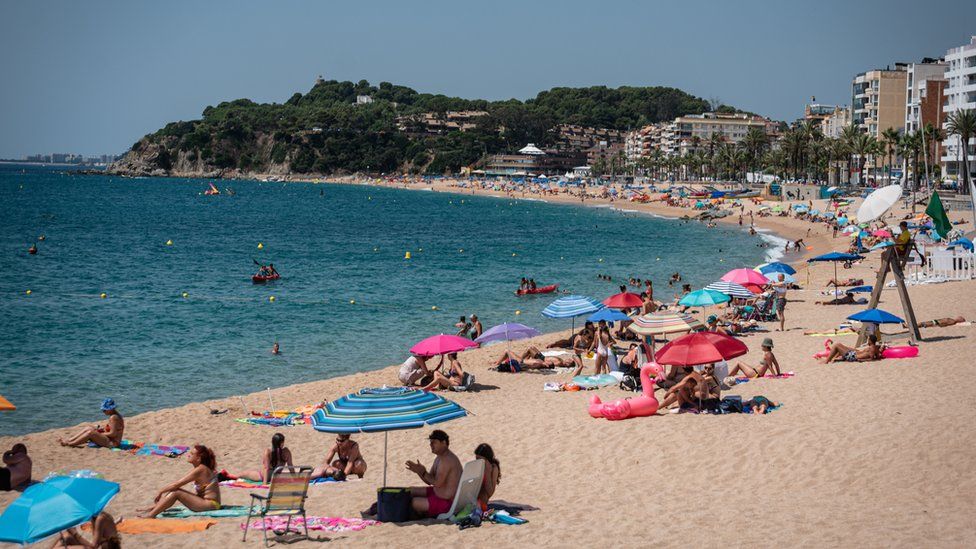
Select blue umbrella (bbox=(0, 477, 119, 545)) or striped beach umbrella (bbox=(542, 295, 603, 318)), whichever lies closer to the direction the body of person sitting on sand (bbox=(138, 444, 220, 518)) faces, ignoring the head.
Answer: the blue umbrella

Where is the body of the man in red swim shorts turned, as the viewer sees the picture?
to the viewer's left

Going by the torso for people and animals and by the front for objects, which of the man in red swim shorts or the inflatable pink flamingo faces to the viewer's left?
the man in red swim shorts

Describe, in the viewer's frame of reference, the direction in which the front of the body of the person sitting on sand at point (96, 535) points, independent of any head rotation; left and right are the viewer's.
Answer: facing to the left of the viewer

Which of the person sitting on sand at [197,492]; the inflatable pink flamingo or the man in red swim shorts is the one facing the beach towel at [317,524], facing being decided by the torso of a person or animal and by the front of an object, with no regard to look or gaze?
the man in red swim shorts

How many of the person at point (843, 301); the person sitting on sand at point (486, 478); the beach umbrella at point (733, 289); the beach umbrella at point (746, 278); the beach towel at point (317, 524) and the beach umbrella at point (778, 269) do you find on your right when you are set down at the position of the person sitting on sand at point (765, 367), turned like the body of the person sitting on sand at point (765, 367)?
4

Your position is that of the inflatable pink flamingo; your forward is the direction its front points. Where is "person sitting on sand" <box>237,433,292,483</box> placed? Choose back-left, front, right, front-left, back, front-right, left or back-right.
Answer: back-right

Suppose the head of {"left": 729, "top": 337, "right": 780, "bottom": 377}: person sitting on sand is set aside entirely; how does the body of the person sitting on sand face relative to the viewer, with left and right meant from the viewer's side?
facing to the left of the viewer

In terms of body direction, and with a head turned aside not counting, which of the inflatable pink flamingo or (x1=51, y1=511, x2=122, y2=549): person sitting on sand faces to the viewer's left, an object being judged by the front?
the person sitting on sand

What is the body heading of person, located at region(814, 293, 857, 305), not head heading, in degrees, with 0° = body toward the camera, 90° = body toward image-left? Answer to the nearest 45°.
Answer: approximately 90°

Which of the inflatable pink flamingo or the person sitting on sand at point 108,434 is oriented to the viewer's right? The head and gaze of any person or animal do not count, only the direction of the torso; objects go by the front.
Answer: the inflatable pink flamingo

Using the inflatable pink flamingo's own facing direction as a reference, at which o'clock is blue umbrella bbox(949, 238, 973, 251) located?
The blue umbrella is roughly at 10 o'clock from the inflatable pink flamingo.

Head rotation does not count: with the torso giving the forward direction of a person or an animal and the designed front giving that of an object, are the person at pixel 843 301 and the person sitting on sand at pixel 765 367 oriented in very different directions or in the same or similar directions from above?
same or similar directions

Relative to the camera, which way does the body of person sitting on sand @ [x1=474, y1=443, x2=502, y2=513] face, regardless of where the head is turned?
to the viewer's left

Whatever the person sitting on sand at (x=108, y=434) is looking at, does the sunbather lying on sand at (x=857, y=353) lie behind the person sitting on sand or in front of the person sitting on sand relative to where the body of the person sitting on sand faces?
behind

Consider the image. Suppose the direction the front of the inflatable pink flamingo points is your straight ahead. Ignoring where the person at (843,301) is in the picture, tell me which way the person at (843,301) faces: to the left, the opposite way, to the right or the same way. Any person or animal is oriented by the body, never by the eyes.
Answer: the opposite way

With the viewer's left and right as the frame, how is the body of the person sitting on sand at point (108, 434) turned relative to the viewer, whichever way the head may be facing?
facing to the left of the viewer
